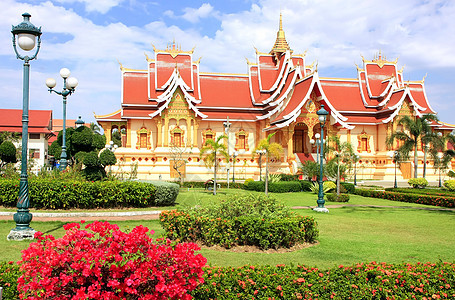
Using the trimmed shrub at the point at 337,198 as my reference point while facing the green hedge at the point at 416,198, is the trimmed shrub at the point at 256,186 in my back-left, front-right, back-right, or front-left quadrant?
back-left

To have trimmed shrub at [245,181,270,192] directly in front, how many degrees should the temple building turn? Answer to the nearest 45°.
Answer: approximately 45° to its right

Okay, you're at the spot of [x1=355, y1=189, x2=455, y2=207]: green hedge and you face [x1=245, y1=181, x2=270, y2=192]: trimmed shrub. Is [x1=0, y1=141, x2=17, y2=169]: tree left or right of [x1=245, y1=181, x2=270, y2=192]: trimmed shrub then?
left

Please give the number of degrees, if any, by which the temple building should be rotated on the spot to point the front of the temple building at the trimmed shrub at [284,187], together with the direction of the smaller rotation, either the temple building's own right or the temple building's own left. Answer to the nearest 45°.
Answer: approximately 45° to the temple building's own right

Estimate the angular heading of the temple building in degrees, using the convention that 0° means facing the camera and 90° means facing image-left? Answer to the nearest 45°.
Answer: approximately 315°

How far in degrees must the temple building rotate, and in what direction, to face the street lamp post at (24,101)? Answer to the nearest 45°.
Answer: approximately 45° to its right

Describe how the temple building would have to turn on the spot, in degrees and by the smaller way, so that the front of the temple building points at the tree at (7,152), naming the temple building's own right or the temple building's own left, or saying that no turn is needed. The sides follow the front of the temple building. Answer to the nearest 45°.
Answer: approximately 90° to the temple building's own right

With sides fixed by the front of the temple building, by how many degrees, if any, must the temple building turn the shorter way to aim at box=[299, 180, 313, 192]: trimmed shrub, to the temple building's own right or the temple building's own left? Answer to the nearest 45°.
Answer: approximately 45° to the temple building's own right

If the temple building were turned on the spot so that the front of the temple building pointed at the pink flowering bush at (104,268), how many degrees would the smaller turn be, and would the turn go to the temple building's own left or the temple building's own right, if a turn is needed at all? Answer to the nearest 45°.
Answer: approximately 45° to the temple building's own right

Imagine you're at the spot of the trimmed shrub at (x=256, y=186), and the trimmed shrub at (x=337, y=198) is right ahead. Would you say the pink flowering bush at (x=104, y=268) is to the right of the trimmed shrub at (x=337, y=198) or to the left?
right

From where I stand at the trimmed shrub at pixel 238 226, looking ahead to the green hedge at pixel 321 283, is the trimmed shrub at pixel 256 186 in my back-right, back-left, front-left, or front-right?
back-left
